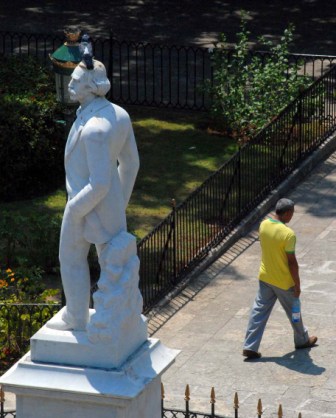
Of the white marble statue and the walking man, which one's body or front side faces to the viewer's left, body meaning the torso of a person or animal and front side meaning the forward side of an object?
the white marble statue

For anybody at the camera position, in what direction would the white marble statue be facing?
facing to the left of the viewer

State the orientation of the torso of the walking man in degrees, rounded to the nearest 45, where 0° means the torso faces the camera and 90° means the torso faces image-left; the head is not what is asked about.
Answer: approximately 225°

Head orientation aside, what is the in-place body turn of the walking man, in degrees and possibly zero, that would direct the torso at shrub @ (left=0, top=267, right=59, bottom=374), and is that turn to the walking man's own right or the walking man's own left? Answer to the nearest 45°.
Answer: approximately 135° to the walking man's own left

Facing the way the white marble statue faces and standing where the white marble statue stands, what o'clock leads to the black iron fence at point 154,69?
The black iron fence is roughly at 3 o'clock from the white marble statue.

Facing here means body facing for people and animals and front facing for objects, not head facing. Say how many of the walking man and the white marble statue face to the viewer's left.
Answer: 1

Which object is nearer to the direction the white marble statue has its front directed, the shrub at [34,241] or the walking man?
the shrub

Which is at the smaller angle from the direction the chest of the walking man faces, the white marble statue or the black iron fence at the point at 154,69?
the black iron fence
